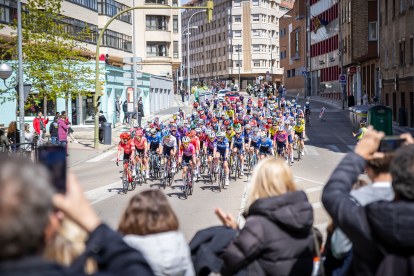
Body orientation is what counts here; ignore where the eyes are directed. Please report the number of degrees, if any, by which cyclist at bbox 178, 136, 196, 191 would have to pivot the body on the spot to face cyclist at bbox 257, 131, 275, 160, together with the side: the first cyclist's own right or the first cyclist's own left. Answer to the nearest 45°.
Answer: approximately 135° to the first cyclist's own left

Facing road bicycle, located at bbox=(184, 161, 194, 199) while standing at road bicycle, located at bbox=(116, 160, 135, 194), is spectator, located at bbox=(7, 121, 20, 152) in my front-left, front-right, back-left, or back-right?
back-left

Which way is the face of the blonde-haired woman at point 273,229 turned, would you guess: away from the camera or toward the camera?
away from the camera

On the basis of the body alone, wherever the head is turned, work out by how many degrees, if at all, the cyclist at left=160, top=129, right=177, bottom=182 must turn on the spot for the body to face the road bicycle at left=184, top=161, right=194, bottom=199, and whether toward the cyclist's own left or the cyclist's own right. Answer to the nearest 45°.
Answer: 0° — they already face it

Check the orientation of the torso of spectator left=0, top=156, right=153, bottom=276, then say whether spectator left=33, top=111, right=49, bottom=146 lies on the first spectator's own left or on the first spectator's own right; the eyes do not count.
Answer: on the first spectator's own left

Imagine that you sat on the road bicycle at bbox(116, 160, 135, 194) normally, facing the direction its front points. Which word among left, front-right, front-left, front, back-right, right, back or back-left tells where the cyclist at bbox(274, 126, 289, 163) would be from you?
back-left

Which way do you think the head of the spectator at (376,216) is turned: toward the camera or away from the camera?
away from the camera

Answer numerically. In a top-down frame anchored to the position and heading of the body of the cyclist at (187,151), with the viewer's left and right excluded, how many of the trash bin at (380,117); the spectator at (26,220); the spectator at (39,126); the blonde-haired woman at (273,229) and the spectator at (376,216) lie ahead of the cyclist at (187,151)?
3

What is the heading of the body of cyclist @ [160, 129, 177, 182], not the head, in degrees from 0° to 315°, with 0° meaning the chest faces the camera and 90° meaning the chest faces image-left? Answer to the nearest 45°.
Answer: approximately 0°

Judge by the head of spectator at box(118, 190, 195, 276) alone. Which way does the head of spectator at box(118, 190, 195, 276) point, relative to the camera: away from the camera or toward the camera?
away from the camera
